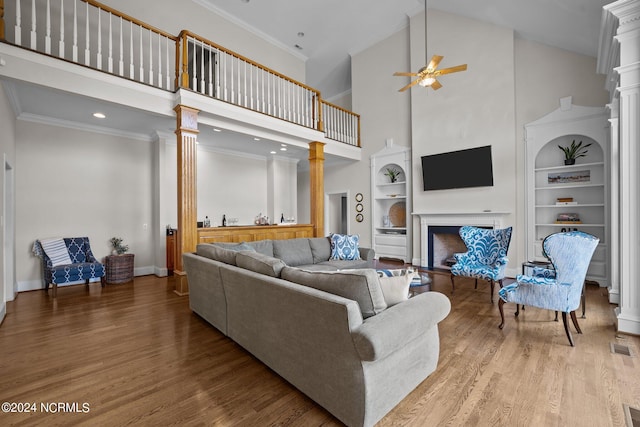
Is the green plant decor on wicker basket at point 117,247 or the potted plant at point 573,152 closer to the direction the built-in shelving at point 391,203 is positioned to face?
the green plant decor on wicker basket

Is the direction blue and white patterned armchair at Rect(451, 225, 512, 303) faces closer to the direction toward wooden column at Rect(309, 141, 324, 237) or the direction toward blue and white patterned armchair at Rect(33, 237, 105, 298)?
the blue and white patterned armchair

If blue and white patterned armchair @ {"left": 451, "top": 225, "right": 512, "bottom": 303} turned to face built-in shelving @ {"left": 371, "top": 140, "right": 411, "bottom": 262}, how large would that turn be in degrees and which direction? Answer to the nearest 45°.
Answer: approximately 90° to its right

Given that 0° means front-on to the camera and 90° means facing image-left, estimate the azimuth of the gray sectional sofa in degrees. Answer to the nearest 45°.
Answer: approximately 225°

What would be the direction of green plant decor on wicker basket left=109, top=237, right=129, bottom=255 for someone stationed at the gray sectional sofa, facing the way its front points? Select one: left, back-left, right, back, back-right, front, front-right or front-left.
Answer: left

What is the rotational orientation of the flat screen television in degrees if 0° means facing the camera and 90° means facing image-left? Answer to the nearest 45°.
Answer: approximately 45°

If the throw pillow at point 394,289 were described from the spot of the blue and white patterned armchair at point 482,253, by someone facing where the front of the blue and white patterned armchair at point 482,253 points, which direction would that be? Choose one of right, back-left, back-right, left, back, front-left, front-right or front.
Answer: front-left

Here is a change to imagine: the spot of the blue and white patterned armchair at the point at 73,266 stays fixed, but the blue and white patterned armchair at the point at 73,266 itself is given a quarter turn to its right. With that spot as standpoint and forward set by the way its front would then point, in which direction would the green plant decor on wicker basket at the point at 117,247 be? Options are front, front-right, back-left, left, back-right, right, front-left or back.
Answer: back

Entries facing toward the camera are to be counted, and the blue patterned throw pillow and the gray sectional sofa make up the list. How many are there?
1
